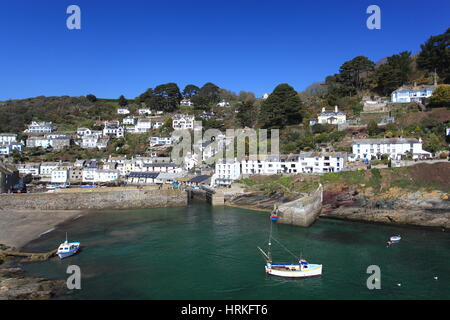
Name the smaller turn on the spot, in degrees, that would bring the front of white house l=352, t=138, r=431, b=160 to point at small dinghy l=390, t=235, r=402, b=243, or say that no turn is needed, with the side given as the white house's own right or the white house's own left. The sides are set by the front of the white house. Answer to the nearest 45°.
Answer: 0° — it already faces it

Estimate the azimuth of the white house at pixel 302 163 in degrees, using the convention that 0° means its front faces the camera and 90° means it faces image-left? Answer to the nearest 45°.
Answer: approximately 0°

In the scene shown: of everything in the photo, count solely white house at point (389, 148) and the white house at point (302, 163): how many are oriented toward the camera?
2

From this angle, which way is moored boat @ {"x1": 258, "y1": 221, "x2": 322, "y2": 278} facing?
to the viewer's right

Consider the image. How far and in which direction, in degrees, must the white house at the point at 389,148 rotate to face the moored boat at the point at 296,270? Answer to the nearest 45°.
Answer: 0° — it already faces it

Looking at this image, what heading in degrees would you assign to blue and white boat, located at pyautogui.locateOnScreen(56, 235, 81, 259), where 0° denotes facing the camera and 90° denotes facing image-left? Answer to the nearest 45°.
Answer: approximately 45°

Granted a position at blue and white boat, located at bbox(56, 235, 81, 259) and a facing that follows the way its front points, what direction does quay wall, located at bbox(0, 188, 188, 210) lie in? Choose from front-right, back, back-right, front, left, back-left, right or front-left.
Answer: back-right

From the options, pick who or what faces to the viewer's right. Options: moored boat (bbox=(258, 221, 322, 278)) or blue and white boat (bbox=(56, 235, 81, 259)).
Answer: the moored boat

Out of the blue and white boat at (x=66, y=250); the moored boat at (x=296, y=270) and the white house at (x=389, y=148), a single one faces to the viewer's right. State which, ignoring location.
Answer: the moored boat

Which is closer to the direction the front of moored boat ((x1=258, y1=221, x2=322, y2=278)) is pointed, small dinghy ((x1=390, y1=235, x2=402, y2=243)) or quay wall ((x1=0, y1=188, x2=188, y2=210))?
the small dinghy

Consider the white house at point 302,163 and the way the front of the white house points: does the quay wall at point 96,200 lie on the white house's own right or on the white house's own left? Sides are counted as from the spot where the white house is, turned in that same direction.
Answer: on the white house's own right
